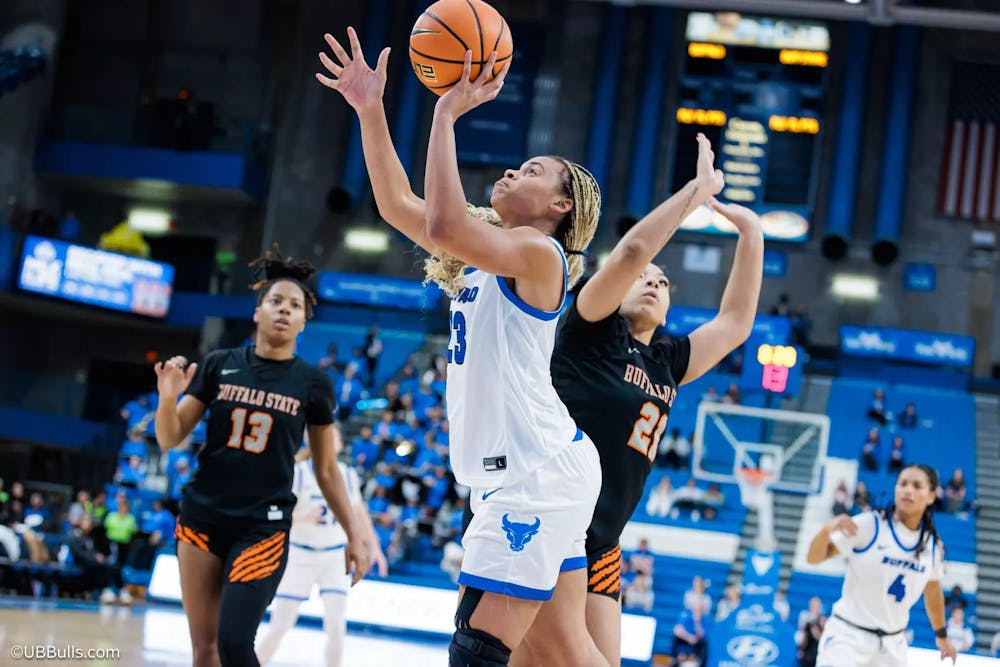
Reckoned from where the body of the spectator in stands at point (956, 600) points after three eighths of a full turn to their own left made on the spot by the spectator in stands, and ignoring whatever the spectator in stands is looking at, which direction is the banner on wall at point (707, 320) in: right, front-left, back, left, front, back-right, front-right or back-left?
left

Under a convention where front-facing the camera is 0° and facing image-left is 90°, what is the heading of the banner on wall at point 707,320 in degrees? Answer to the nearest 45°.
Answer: approximately 0°

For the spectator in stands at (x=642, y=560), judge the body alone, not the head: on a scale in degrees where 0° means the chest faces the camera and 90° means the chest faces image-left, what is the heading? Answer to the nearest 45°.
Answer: approximately 0°

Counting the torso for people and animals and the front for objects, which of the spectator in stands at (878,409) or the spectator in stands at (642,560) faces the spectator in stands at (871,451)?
the spectator in stands at (878,409)
